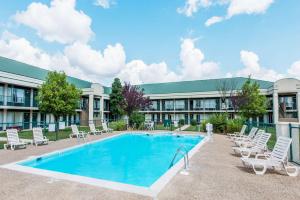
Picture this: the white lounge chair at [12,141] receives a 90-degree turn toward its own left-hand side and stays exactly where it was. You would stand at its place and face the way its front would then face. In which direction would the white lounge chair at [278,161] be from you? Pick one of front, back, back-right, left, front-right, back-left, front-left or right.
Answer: right

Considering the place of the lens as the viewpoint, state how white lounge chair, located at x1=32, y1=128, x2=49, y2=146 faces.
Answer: facing the viewer and to the right of the viewer

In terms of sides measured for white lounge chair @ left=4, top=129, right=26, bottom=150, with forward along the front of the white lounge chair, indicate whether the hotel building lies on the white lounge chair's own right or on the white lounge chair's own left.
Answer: on the white lounge chair's own left

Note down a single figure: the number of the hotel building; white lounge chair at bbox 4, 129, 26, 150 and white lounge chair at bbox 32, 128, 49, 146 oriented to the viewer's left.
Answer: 0

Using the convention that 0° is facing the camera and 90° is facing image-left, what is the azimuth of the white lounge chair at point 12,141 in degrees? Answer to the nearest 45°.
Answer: approximately 315°

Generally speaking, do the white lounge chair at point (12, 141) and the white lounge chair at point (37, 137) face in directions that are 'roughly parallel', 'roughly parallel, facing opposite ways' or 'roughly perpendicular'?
roughly parallel

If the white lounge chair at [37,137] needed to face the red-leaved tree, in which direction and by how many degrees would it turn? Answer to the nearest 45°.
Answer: approximately 90° to its left

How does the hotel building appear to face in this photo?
toward the camera

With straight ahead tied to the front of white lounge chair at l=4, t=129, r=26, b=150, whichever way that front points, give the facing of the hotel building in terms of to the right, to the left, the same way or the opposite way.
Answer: to the right

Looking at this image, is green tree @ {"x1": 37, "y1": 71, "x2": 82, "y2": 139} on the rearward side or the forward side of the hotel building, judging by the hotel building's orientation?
on the forward side

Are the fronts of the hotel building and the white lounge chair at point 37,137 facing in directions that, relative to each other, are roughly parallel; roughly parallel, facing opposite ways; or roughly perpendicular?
roughly perpendicular

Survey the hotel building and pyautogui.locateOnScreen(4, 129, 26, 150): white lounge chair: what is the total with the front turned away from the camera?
0
